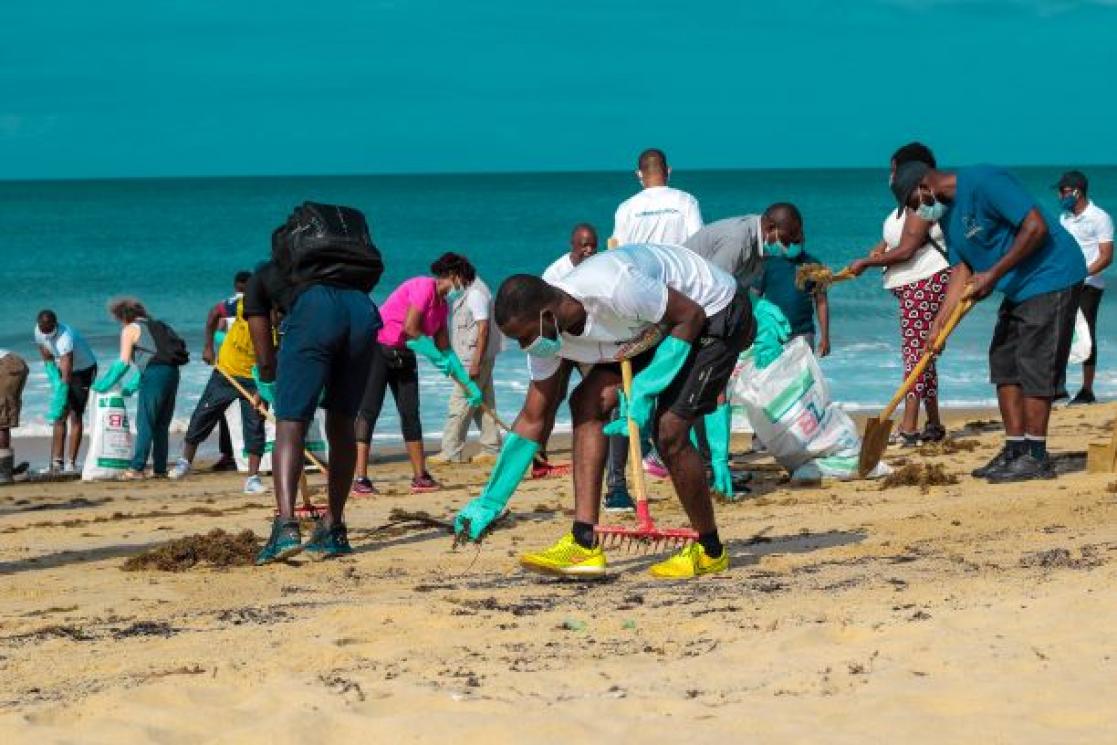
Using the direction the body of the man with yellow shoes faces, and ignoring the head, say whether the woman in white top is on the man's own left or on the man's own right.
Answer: on the man's own right

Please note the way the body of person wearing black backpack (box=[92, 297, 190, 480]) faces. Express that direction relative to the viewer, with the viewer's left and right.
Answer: facing away from the viewer and to the left of the viewer

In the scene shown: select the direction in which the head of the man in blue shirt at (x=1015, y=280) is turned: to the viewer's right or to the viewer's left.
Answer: to the viewer's left

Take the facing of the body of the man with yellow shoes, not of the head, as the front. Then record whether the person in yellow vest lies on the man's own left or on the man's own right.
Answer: on the man's own right

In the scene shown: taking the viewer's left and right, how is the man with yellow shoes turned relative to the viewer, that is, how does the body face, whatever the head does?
facing to the left of the viewer

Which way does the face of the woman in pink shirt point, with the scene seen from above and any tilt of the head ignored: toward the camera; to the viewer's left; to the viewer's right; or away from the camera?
to the viewer's right

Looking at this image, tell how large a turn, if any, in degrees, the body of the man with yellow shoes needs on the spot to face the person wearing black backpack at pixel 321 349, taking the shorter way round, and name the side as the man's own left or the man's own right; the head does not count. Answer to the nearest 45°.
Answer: approximately 45° to the man's own right

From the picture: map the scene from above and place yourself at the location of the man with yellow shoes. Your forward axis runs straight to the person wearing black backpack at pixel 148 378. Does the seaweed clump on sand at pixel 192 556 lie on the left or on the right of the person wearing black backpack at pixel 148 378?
left
